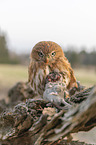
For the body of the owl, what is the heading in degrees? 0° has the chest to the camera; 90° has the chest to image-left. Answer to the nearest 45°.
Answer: approximately 0°
